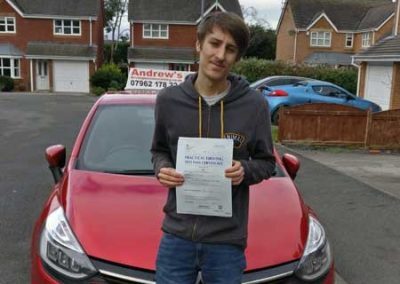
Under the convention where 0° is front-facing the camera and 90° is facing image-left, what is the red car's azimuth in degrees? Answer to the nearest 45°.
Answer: approximately 0°

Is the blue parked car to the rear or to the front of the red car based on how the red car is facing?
to the rear

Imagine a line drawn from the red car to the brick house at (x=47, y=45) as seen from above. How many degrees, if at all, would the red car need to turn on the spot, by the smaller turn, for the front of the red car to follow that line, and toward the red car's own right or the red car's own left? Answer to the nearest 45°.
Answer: approximately 180°

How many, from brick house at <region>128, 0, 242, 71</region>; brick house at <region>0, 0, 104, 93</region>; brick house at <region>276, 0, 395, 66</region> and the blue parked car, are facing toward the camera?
3

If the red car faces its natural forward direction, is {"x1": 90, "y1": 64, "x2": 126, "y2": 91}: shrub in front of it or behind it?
behind

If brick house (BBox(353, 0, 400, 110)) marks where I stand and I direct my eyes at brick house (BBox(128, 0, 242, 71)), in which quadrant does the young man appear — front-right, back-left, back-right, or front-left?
back-left

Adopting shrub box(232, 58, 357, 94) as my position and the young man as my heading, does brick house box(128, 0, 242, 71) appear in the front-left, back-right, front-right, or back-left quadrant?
back-right
